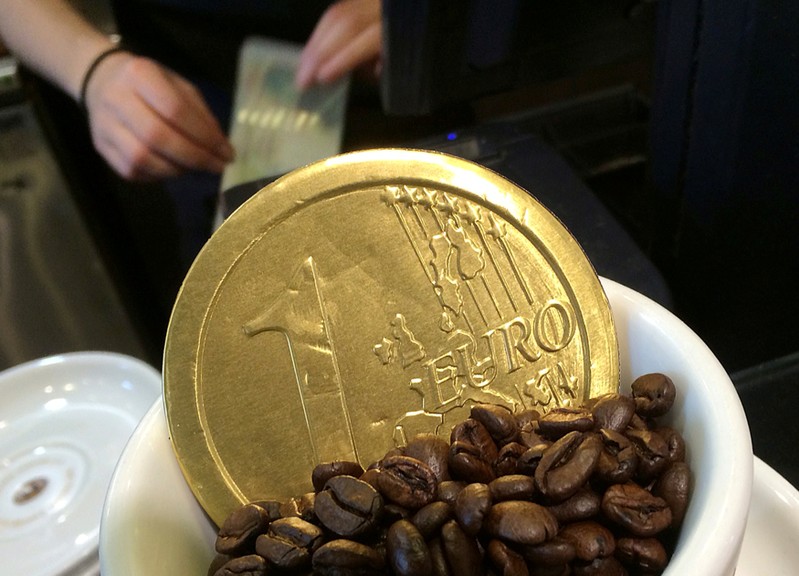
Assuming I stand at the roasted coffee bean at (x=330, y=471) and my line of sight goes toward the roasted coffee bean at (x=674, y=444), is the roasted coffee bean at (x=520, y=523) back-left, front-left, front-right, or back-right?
front-right

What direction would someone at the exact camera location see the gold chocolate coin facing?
facing the viewer
